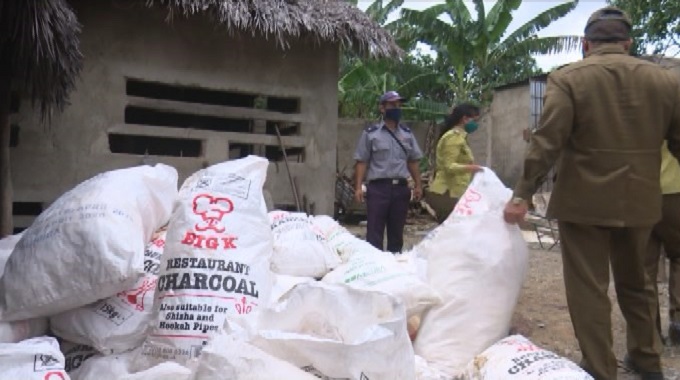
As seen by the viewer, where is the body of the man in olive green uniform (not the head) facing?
away from the camera

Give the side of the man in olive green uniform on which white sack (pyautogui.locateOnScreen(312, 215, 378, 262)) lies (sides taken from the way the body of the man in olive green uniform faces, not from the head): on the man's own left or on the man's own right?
on the man's own left

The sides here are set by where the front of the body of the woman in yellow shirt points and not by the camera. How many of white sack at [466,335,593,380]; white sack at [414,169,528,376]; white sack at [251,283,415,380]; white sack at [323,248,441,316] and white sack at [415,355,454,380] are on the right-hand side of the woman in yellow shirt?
5

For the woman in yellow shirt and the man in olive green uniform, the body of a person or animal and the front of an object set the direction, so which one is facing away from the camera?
the man in olive green uniform

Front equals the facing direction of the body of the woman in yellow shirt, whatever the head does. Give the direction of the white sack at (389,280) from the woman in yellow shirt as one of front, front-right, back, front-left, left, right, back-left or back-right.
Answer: right

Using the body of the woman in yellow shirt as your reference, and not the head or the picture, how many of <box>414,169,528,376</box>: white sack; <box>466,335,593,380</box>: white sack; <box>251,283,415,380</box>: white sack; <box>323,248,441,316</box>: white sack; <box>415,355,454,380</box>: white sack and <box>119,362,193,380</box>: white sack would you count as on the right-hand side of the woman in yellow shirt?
6

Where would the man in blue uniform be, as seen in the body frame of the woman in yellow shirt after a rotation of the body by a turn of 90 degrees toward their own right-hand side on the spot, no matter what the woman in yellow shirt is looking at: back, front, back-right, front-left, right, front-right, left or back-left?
front-right

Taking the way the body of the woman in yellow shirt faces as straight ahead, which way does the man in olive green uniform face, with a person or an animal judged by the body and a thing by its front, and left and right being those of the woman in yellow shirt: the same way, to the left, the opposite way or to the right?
to the left

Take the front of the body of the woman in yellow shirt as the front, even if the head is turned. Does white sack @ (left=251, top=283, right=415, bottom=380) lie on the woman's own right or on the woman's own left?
on the woman's own right

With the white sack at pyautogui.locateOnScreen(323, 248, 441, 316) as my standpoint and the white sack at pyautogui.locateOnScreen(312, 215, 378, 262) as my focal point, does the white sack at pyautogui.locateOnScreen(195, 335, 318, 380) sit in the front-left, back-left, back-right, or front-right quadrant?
back-left

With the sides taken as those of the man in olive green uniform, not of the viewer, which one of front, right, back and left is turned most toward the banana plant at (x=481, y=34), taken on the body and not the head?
front

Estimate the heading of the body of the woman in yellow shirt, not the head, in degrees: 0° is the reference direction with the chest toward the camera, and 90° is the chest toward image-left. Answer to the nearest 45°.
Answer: approximately 270°

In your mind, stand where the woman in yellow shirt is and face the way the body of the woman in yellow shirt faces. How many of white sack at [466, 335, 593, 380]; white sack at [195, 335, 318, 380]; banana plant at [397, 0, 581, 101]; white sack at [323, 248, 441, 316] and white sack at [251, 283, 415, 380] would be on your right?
4

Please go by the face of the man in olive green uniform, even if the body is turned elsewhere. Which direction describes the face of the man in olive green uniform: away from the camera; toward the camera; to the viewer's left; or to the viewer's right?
away from the camera

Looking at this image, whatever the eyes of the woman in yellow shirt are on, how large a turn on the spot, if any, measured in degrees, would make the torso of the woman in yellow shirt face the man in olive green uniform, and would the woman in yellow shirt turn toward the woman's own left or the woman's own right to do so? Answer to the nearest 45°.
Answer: approximately 90° to the woman's own right

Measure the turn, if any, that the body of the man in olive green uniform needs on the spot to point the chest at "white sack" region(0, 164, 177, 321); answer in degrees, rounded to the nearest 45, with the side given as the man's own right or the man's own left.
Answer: approximately 135° to the man's own left

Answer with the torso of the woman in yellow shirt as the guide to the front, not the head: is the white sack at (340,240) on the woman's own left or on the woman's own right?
on the woman's own right

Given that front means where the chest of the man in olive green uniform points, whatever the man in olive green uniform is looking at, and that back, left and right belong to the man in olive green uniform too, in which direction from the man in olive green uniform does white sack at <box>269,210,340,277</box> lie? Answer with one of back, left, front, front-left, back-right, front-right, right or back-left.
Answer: left
